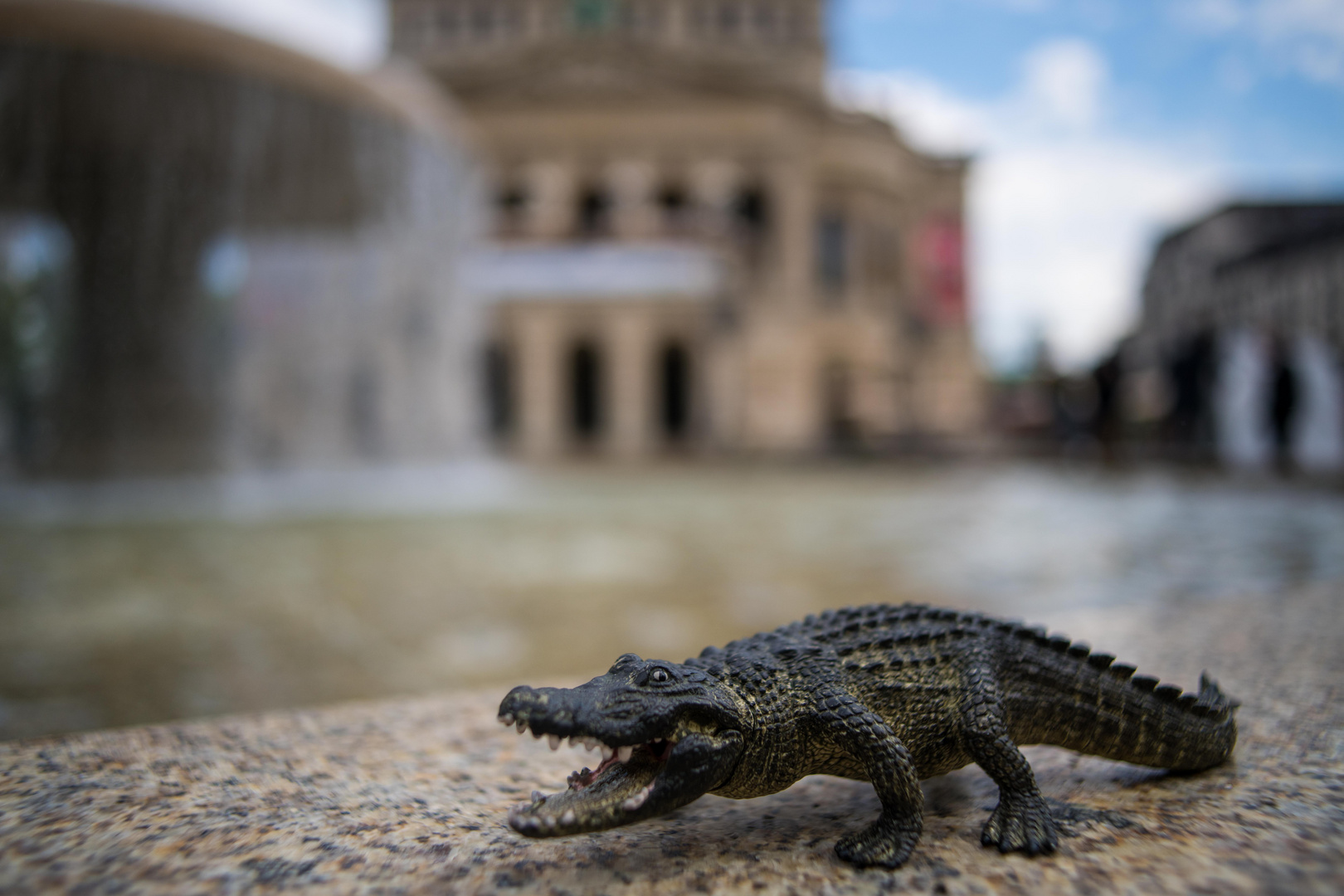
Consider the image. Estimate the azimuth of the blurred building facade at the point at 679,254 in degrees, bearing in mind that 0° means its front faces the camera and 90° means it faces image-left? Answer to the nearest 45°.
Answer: approximately 0°

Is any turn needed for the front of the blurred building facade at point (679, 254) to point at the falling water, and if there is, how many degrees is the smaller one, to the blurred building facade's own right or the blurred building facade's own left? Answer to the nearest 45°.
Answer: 0° — it already faces it

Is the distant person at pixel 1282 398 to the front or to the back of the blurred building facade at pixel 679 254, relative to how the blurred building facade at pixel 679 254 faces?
to the front

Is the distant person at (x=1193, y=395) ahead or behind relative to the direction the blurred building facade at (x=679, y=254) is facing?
ahead

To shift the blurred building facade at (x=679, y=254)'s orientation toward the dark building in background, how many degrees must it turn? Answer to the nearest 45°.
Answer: approximately 45° to its left
